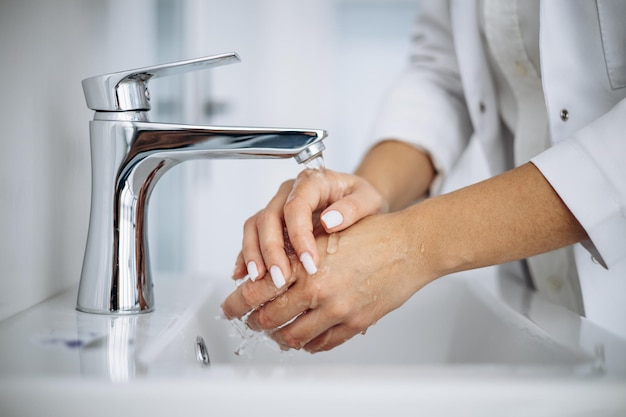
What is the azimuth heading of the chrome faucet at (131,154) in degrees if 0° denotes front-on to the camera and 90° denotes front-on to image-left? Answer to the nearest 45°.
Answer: approximately 270°
